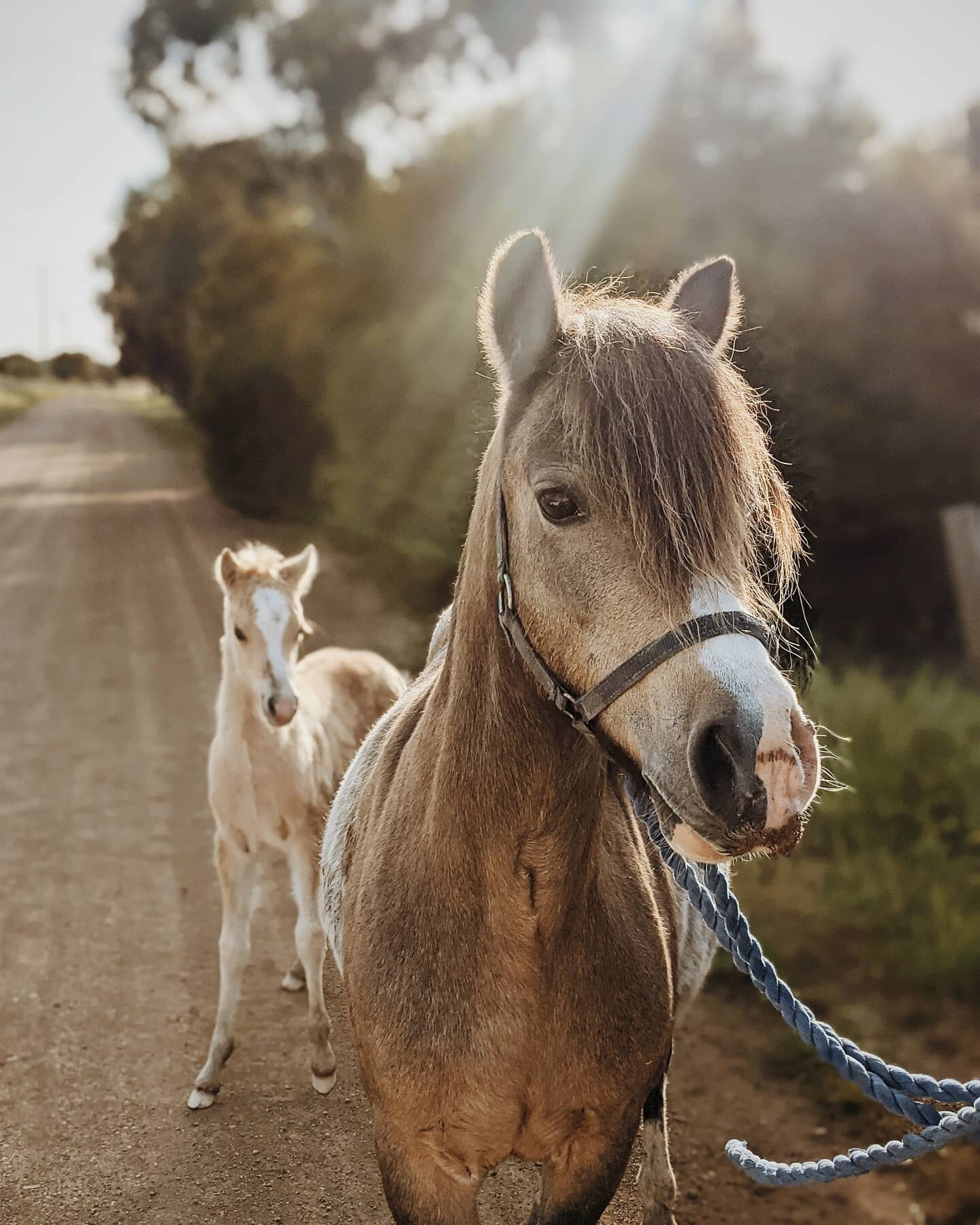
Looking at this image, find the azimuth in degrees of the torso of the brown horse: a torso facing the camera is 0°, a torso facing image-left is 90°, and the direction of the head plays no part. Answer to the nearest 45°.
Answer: approximately 0°

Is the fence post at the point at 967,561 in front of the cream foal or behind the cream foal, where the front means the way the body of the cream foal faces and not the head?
behind

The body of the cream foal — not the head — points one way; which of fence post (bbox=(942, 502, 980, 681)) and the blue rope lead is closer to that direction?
the blue rope lead

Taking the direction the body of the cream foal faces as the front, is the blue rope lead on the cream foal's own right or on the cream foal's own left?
on the cream foal's own left

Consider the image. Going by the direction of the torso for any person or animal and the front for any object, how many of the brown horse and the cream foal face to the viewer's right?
0

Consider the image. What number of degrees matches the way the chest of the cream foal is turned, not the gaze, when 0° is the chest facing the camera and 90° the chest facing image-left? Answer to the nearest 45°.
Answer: approximately 45°

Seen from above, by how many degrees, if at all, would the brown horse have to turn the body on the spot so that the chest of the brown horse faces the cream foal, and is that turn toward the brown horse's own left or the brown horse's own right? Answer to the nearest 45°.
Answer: approximately 135° to the brown horse's own right

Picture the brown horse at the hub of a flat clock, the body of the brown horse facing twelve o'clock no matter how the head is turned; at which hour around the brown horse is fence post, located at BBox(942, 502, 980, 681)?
The fence post is roughly at 7 o'clock from the brown horse.

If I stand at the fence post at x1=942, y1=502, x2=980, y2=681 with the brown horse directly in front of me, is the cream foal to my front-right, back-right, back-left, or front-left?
front-right

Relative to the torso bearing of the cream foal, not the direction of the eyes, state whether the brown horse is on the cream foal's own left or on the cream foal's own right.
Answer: on the cream foal's own left
